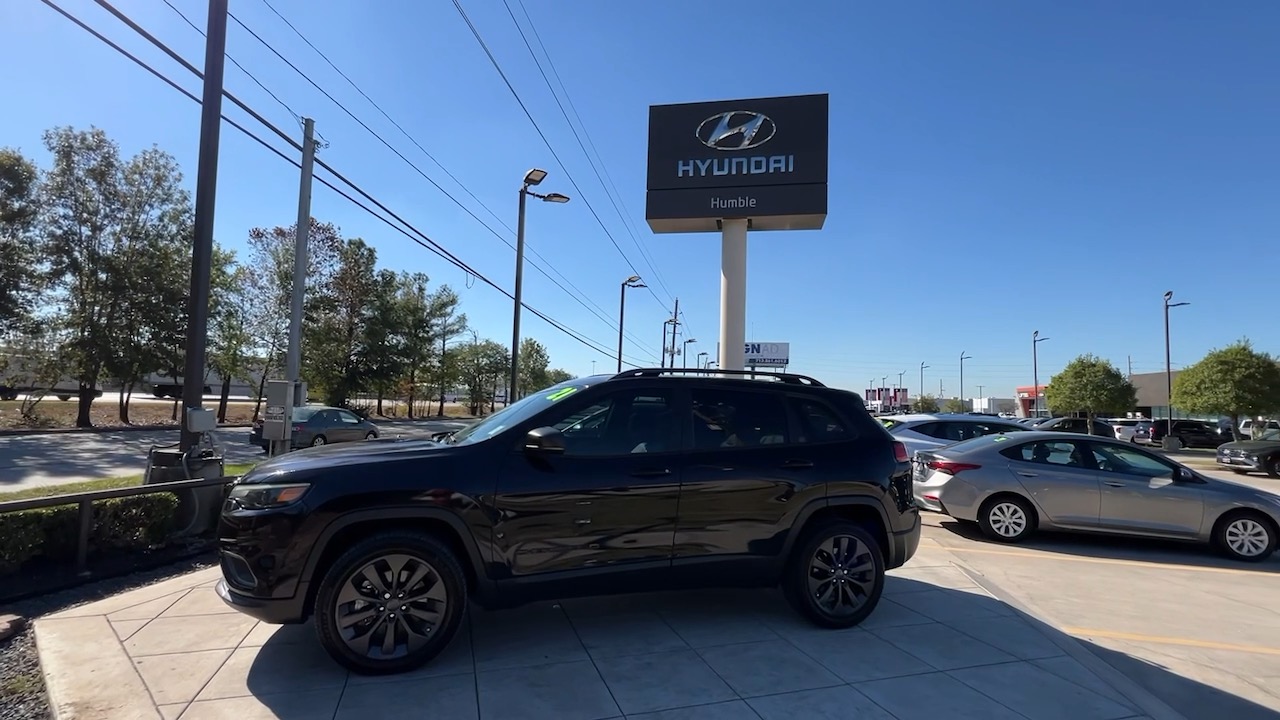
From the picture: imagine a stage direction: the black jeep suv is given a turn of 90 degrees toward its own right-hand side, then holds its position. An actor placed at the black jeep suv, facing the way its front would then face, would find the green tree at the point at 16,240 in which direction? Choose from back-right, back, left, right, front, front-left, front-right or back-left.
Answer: front-left

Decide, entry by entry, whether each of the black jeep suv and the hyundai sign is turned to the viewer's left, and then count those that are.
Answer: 1

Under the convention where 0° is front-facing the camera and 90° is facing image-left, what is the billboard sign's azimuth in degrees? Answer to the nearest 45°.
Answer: approximately 0°

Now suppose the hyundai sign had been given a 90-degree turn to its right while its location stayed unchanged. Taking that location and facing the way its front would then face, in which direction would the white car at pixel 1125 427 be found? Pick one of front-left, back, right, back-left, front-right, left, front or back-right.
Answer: back-right

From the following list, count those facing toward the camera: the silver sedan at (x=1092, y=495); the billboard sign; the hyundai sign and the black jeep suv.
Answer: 2

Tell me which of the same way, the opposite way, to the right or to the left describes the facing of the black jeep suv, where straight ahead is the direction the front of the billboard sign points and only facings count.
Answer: to the right

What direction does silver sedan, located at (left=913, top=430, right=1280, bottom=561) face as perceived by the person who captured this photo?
facing to the right of the viewer

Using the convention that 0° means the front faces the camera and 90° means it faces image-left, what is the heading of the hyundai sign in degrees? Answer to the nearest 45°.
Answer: approximately 0°

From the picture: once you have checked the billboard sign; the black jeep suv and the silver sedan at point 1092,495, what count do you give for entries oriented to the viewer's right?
1

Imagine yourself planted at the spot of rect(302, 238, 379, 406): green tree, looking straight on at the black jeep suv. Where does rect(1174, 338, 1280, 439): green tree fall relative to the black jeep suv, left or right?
left

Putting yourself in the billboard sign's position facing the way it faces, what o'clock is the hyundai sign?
The hyundai sign is roughly at 12 o'clock from the billboard sign.

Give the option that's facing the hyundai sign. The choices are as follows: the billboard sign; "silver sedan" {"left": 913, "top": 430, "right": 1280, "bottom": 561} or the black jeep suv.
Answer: the billboard sign

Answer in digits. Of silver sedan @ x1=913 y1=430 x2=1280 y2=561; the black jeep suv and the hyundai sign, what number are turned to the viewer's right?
1

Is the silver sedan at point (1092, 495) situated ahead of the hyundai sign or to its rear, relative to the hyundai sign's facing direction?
ahead

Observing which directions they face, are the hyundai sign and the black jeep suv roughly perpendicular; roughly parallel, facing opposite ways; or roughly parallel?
roughly perpendicular

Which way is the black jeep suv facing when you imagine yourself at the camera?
facing to the left of the viewer
